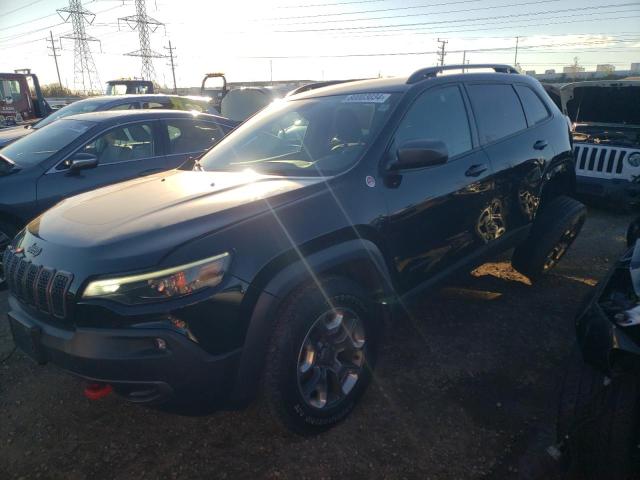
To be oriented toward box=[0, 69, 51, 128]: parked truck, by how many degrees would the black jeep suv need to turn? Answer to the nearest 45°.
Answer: approximately 90° to its right

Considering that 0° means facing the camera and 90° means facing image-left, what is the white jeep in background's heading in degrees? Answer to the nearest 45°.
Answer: approximately 0°

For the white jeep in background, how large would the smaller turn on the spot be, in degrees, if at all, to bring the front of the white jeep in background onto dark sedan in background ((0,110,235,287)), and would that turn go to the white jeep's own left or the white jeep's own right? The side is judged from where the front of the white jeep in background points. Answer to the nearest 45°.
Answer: approximately 45° to the white jeep's own right

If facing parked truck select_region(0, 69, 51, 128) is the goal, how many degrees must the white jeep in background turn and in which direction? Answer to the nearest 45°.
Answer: approximately 90° to its right

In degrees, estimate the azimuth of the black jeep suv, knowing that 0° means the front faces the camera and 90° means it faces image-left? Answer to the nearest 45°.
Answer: approximately 45°

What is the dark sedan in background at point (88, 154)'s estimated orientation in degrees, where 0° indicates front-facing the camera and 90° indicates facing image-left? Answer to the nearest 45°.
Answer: approximately 45°

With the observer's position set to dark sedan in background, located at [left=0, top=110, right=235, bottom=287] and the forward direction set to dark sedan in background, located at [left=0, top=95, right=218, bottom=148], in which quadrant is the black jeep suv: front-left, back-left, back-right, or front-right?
back-right

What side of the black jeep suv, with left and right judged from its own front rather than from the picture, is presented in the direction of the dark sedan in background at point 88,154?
right
